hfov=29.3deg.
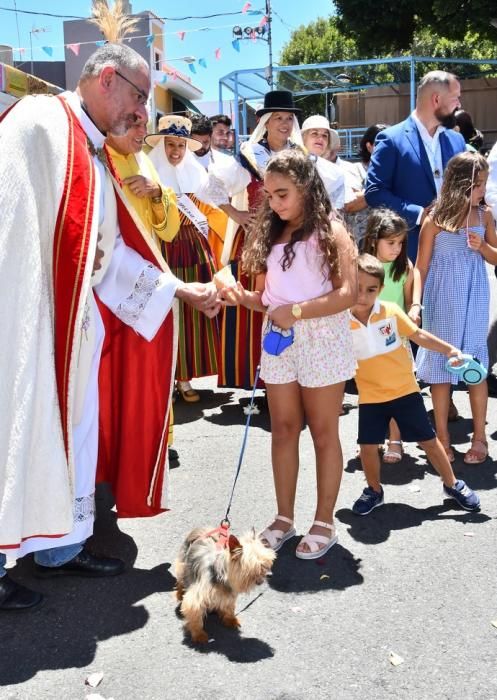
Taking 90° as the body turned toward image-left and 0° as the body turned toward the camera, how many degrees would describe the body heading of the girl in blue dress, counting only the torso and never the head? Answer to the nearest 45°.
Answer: approximately 315°

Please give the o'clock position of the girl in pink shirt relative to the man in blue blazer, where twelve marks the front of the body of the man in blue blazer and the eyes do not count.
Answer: The girl in pink shirt is roughly at 2 o'clock from the man in blue blazer.

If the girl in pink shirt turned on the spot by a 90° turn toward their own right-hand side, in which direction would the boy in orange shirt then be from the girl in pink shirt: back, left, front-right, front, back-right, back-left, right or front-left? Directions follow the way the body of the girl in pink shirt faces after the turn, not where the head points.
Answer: right

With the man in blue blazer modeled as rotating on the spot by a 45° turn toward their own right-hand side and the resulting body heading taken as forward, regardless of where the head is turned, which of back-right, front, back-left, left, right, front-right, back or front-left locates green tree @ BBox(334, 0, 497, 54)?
back

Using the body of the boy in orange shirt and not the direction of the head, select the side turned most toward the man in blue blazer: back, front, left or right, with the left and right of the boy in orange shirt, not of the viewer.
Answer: back

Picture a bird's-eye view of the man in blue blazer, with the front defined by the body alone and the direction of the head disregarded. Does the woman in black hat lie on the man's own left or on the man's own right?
on the man's own right

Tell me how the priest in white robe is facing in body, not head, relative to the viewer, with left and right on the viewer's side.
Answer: facing to the right of the viewer
